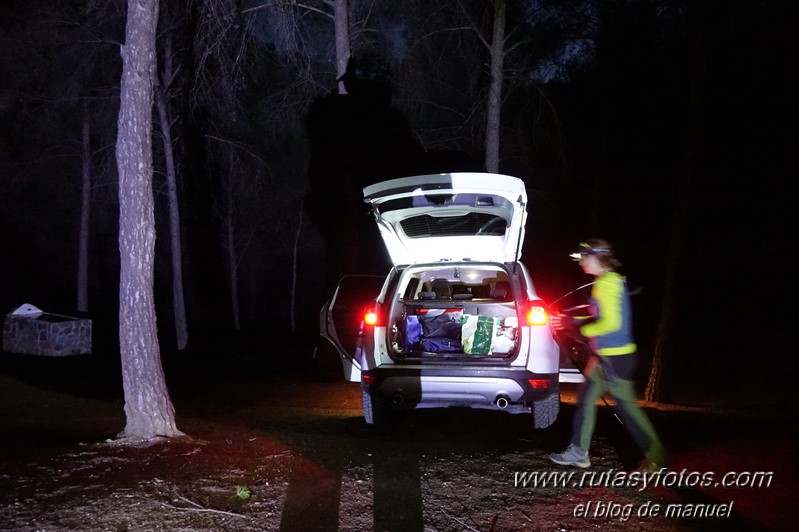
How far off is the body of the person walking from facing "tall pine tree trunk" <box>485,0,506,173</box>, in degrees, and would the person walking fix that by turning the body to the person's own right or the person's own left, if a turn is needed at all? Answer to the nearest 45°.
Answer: approximately 90° to the person's own right

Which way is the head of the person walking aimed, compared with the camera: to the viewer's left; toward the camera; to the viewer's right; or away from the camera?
to the viewer's left

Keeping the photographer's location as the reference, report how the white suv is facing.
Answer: facing away from the viewer

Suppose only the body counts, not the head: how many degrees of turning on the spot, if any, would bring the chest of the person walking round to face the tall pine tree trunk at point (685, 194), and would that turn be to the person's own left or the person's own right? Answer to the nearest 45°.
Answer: approximately 90° to the person's own right

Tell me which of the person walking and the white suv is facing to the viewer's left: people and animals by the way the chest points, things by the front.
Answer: the person walking

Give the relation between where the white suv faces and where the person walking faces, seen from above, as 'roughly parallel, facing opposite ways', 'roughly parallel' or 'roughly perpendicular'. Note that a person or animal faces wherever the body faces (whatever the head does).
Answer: roughly perpendicular

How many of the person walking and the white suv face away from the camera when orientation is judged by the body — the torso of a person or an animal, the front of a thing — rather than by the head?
1

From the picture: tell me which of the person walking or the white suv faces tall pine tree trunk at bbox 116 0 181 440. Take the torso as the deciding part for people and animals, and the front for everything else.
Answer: the person walking

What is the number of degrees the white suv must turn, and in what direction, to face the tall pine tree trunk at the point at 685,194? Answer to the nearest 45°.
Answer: approximately 45° to its right

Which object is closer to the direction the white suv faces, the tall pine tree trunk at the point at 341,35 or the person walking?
the tall pine tree trunk

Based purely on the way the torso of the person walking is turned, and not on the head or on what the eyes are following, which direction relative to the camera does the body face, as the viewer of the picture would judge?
to the viewer's left
